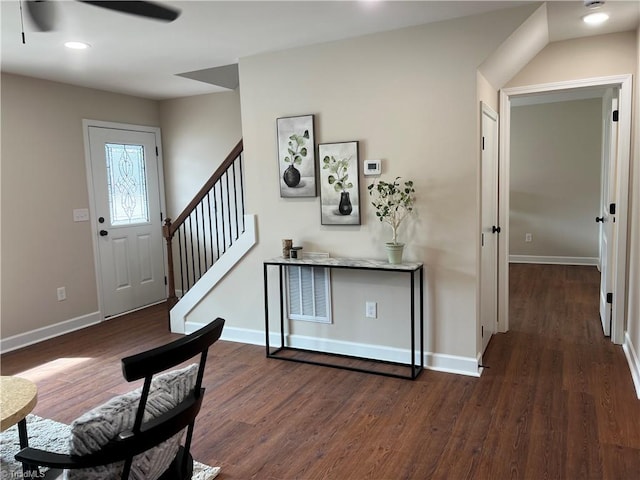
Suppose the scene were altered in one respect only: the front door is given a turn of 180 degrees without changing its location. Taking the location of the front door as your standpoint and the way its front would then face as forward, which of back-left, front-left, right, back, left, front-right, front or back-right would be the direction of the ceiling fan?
back-left

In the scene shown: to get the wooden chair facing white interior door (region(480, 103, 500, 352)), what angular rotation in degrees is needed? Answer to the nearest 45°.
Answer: approximately 90° to its right

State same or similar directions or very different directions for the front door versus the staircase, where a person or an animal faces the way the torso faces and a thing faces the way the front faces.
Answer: very different directions

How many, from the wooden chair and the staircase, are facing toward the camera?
0

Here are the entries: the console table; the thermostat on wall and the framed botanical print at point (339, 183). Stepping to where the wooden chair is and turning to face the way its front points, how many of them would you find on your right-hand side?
3

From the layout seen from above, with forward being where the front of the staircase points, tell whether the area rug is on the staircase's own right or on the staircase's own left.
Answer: on the staircase's own left

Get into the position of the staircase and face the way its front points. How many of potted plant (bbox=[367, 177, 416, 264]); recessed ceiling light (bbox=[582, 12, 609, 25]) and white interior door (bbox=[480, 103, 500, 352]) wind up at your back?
3

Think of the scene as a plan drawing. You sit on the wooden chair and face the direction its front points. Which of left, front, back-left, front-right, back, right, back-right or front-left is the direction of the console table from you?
right

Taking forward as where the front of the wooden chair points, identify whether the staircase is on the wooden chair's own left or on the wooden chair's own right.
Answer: on the wooden chair's own right

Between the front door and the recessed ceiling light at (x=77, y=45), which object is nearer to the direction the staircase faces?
the front door

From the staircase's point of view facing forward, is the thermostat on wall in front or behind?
behind

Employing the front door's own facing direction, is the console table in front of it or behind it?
in front

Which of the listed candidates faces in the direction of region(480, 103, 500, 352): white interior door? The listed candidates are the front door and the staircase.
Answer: the front door

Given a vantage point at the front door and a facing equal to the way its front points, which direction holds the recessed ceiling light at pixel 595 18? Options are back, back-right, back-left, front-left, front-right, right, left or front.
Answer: front

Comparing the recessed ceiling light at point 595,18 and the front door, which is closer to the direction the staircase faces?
the front door

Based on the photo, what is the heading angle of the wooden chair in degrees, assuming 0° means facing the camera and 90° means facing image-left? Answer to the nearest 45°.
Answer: approximately 135°
